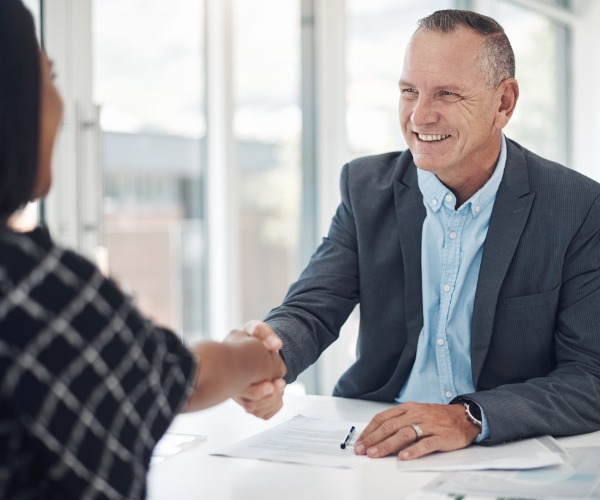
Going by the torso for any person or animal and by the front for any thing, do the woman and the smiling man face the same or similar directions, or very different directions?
very different directions

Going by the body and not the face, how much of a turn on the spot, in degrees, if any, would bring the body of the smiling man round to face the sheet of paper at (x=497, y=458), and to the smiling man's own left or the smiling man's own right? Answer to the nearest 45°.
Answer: approximately 45° to the smiling man's own left

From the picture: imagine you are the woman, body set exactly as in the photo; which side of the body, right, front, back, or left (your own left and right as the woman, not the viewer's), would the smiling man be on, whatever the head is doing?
front

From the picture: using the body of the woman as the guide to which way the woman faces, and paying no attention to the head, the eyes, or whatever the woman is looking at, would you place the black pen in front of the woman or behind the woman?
in front

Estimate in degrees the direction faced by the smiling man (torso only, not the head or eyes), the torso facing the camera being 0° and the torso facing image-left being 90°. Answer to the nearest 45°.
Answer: approximately 45°

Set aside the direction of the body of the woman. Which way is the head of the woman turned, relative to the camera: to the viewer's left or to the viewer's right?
to the viewer's right

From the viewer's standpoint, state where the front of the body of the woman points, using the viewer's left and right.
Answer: facing away from the viewer and to the right of the viewer

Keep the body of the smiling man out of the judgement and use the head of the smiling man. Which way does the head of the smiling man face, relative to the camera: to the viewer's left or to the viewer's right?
to the viewer's left

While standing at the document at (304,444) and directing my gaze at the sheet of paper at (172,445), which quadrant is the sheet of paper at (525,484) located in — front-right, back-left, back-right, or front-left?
back-left
